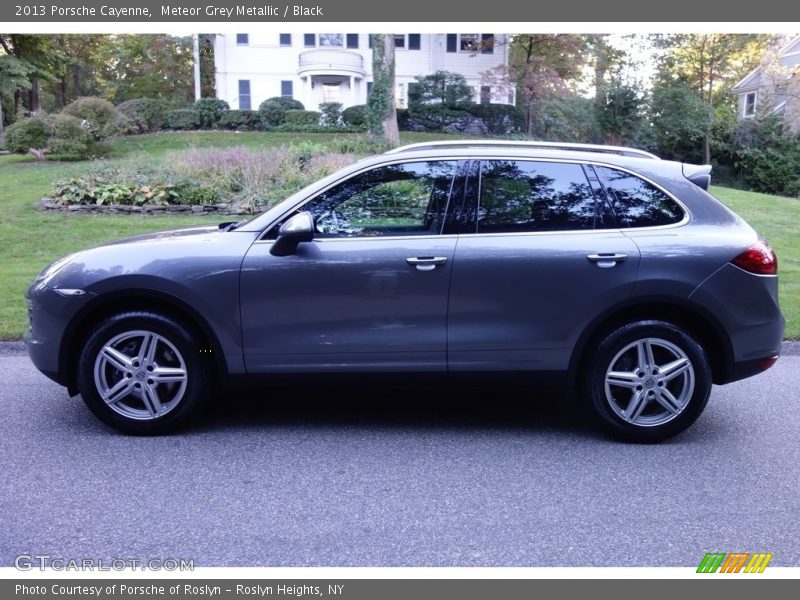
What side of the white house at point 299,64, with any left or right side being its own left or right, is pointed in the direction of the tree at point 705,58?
left

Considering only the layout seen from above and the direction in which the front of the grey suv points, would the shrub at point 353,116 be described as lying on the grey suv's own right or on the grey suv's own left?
on the grey suv's own right

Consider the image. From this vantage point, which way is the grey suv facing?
to the viewer's left

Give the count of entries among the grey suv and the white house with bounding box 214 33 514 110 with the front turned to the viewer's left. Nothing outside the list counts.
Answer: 1

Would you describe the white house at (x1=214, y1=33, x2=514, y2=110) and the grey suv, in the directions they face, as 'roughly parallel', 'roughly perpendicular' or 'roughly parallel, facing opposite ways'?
roughly perpendicular

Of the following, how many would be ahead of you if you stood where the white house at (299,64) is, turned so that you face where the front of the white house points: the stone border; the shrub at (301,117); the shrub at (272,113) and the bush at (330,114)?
4

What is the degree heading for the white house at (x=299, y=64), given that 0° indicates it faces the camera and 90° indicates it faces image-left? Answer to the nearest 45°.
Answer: approximately 0°

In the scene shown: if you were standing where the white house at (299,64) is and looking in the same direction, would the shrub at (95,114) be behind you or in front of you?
in front

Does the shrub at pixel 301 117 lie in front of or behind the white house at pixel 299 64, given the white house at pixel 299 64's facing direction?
in front

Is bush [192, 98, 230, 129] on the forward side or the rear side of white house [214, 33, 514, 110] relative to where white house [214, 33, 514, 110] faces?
on the forward side
